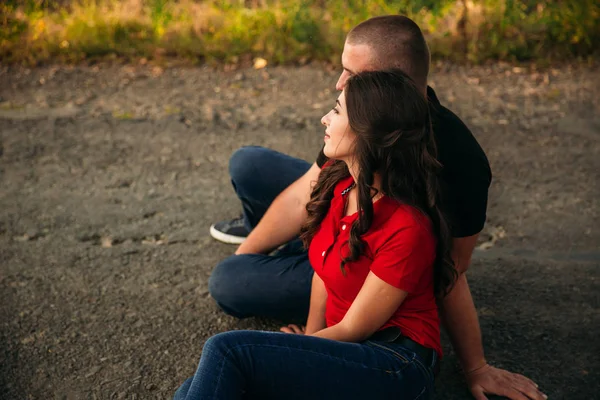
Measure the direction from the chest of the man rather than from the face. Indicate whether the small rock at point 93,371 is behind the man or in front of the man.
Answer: in front

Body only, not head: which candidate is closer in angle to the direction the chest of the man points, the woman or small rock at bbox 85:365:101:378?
the small rock

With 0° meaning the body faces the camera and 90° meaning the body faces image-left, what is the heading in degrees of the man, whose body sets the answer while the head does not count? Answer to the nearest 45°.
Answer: approximately 90°

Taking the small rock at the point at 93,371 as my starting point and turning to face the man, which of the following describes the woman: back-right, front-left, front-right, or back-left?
front-right

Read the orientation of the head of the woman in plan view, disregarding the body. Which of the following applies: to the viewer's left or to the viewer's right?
to the viewer's left

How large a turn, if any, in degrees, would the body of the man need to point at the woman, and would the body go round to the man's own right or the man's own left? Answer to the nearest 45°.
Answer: approximately 45° to the man's own left
